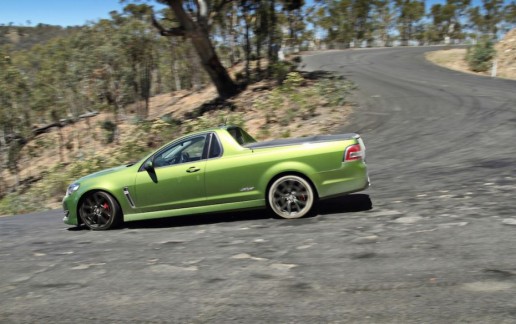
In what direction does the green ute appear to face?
to the viewer's left

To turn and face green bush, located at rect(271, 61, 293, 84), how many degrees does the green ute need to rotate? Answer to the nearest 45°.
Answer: approximately 90° to its right

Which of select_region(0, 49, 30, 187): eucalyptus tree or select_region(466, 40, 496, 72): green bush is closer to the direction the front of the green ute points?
the eucalyptus tree

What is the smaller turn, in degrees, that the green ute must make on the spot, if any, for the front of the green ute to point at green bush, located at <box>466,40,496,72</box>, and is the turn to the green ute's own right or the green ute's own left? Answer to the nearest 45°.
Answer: approximately 135° to the green ute's own right

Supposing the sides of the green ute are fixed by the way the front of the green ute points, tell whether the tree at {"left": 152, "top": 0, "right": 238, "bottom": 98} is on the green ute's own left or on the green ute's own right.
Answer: on the green ute's own right

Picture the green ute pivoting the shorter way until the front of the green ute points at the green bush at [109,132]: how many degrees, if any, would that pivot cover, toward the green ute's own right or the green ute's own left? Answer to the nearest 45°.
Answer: approximately 90° to the green ute's own right
